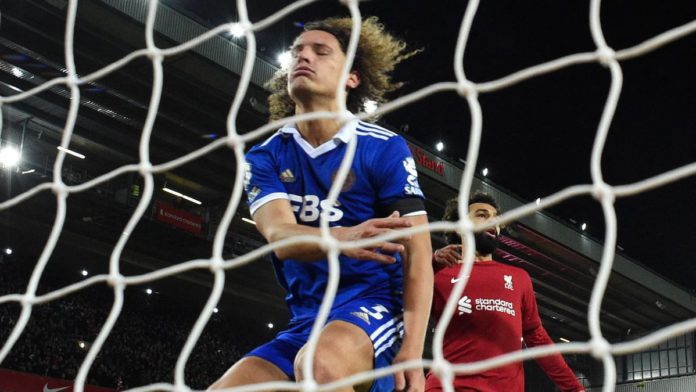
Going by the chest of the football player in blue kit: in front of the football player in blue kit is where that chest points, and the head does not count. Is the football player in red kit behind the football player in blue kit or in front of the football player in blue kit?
behind

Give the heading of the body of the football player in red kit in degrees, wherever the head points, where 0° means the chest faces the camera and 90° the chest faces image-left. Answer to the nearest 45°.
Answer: approximately 0°

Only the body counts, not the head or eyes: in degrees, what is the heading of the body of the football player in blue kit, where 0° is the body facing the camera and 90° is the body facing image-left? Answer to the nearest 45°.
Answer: approximately 45°

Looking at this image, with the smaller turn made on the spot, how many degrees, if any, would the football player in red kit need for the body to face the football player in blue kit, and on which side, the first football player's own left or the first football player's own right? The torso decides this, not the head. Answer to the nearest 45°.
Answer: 0° — they already face them
